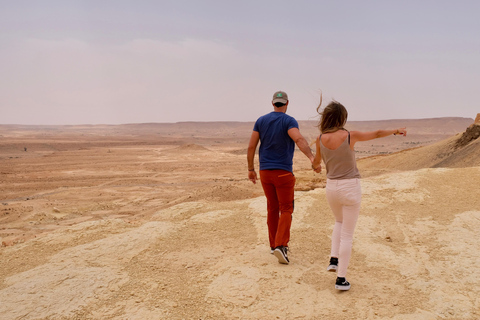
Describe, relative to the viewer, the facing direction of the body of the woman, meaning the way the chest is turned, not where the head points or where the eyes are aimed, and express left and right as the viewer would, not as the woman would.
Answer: facing away from the viewer

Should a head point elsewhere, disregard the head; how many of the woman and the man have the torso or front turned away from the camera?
2

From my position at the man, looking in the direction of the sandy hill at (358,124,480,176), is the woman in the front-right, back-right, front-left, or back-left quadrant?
back-right

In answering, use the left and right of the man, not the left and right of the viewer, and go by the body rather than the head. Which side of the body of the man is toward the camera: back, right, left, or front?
back

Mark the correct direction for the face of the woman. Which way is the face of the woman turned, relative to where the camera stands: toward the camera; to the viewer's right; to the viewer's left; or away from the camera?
away from the camera

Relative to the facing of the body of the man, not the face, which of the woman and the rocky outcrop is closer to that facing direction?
the rocky outcrop

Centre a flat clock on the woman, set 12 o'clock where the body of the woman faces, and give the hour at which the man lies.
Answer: The man is roughly at 10 o'clock from the woman.

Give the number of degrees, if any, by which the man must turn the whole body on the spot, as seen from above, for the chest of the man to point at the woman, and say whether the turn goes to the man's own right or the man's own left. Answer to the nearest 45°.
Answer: approximately 135° to the man's own right

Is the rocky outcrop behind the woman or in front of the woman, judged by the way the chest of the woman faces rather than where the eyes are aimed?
in front

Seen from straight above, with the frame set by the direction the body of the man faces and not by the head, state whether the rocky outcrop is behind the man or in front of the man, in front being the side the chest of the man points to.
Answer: in front
